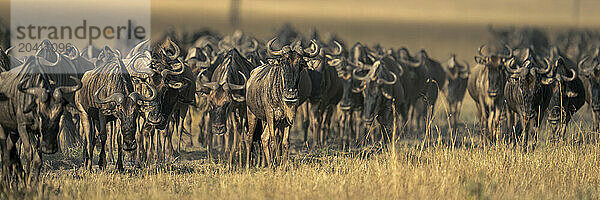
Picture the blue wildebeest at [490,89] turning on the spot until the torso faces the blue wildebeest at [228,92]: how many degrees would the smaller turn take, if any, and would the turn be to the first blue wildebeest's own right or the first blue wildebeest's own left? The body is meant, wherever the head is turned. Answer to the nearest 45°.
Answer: approximately 45° to the first blue wildebeest's own right

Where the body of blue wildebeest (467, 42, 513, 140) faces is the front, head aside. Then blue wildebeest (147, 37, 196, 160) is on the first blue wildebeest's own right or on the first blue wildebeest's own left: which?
on the first blue wildebeest's own right

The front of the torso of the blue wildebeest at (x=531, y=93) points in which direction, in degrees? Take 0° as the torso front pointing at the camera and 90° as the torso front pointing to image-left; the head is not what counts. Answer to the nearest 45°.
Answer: approximately 0°

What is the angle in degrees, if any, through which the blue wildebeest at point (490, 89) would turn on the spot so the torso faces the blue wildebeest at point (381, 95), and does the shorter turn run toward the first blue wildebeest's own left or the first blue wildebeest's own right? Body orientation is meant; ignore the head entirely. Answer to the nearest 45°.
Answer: approximately 45° to the first blue wildebeest's own right

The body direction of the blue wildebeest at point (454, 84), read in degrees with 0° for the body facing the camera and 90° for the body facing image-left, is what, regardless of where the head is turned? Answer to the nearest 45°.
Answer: approximately 0°

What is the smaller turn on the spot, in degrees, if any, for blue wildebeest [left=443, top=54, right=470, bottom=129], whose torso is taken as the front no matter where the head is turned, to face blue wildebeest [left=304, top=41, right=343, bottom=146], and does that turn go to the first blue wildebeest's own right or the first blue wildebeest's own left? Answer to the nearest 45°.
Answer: approximately 45° to the first blue wildebeest's own right
